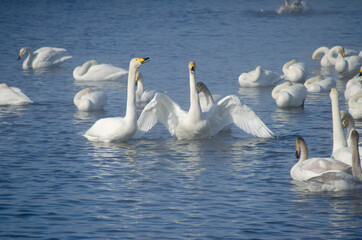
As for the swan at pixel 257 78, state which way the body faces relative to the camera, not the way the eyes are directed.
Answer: to the viewer's left

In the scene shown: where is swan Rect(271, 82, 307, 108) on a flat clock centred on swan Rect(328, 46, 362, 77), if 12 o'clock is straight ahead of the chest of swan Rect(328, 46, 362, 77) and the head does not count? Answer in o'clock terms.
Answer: swan Rect(271, 82, 307, 108) is roughly at 11 o'clock from swan Rect(328, 46, 362, 77).

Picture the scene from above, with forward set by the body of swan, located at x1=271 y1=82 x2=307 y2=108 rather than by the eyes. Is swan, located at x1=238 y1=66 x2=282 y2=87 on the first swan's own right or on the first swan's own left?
on the first swan's own right

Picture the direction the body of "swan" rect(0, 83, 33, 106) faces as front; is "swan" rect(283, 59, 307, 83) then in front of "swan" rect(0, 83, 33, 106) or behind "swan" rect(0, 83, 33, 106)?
behind

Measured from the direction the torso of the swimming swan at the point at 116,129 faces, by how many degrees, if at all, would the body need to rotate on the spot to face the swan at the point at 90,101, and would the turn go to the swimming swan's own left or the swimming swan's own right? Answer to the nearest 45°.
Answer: approximately 90° to the swimming swan's own left

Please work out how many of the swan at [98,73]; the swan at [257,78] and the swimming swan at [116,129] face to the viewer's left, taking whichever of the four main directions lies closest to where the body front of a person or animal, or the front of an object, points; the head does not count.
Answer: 2

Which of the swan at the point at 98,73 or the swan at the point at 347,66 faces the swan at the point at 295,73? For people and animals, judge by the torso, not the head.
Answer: the swan at the point at 347,66

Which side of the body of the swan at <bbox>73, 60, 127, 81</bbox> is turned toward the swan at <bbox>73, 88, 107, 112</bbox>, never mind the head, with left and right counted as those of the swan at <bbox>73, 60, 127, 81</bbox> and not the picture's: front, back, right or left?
left

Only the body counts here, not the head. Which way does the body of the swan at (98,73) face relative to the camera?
to the viewer's left

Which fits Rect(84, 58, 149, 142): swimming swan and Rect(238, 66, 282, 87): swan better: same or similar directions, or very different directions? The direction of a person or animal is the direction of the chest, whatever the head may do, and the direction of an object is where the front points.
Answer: very different directions

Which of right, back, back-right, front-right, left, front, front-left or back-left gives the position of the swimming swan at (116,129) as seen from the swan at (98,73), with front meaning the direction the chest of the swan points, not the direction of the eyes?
left
